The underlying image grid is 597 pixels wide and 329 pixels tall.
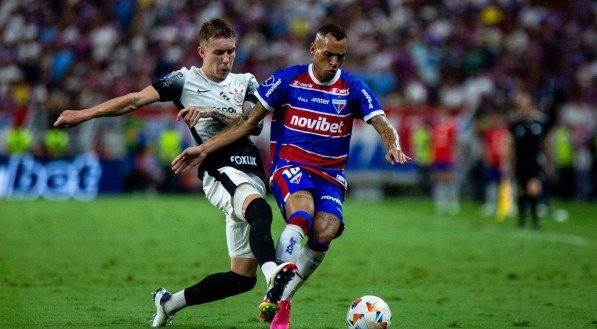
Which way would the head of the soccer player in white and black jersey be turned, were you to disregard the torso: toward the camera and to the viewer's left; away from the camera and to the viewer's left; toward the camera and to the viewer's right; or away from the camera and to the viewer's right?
toward the camera and to the viewer's right

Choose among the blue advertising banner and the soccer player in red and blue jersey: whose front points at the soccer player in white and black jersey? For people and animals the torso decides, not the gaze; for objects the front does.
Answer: the blue advertising banner

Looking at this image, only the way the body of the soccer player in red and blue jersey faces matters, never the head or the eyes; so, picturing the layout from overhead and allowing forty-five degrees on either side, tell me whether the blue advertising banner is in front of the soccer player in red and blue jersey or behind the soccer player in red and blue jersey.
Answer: behind

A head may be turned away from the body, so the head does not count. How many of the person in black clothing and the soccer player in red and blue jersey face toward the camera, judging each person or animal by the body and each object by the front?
2

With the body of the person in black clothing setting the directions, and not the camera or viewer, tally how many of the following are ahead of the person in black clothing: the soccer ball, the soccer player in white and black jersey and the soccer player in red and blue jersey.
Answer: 3

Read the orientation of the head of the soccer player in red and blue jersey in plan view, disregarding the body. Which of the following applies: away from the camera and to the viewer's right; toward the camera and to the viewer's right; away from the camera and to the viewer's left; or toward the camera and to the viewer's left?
toward the camera and to the viewer's right

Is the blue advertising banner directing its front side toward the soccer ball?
yes

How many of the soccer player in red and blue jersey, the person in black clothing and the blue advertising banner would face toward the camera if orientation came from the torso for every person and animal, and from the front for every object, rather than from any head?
3

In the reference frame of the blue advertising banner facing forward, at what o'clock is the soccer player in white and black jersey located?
The soccer player in white and black jersey is roughly at 12 o'clock from the blue advertising banner.
